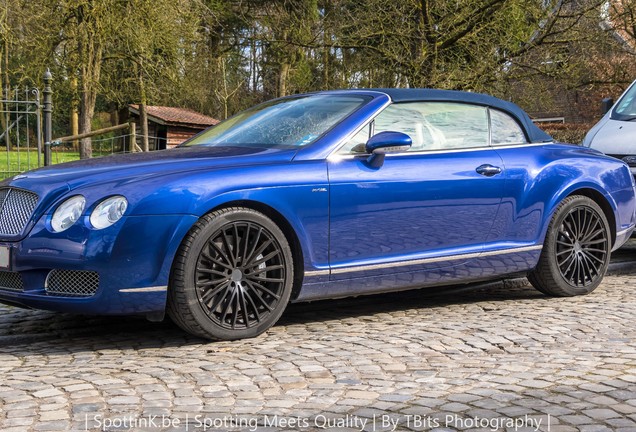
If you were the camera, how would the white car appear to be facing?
facing the viewer and to the left of the viewer

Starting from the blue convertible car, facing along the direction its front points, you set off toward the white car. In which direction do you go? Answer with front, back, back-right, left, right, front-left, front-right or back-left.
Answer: back

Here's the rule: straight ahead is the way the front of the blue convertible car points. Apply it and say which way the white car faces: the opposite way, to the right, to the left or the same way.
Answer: the same way

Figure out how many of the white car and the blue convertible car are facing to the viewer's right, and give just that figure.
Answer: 0
